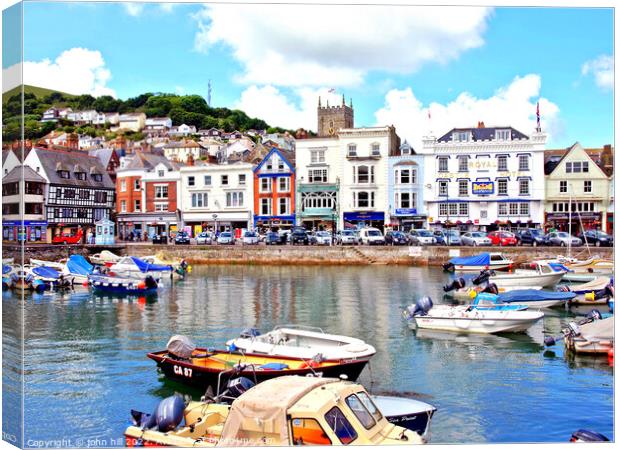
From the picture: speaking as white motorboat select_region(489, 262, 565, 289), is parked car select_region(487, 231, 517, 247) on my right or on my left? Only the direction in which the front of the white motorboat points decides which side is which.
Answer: on my left

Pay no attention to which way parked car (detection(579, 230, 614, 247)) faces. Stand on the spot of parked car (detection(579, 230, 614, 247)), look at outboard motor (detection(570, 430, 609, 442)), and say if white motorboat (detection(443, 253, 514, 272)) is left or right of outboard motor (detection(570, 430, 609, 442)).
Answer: right

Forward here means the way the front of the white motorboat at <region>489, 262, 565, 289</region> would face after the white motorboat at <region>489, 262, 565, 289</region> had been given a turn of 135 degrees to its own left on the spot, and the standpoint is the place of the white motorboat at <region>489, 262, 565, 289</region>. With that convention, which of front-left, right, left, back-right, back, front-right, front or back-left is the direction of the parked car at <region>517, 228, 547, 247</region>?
front-right

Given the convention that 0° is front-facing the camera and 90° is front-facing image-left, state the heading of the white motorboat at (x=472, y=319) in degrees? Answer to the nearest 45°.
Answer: approximately 270°

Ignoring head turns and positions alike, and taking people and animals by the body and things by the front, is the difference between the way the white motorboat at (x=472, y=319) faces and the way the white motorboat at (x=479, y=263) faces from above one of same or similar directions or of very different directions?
same or similar directions

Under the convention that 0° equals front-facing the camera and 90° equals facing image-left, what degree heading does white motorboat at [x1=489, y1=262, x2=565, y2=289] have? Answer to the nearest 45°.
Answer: approximately 270°

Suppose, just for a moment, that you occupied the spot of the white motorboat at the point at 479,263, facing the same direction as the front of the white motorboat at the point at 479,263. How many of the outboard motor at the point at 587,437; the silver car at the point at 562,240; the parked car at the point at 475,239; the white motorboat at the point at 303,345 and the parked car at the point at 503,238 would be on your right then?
2

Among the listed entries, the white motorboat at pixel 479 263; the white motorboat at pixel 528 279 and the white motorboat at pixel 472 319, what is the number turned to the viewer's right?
3

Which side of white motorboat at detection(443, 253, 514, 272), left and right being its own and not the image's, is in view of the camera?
right

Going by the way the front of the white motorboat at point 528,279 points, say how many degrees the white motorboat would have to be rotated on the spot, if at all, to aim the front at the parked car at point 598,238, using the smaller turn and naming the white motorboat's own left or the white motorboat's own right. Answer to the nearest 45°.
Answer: approximately 90° to the white motorboat's own left

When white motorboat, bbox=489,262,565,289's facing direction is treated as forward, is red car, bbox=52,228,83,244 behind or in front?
behind
